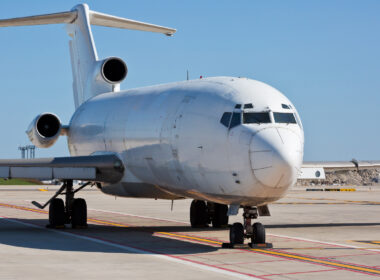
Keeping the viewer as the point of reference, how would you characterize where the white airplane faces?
facing the viewer and to the right of the viewer
